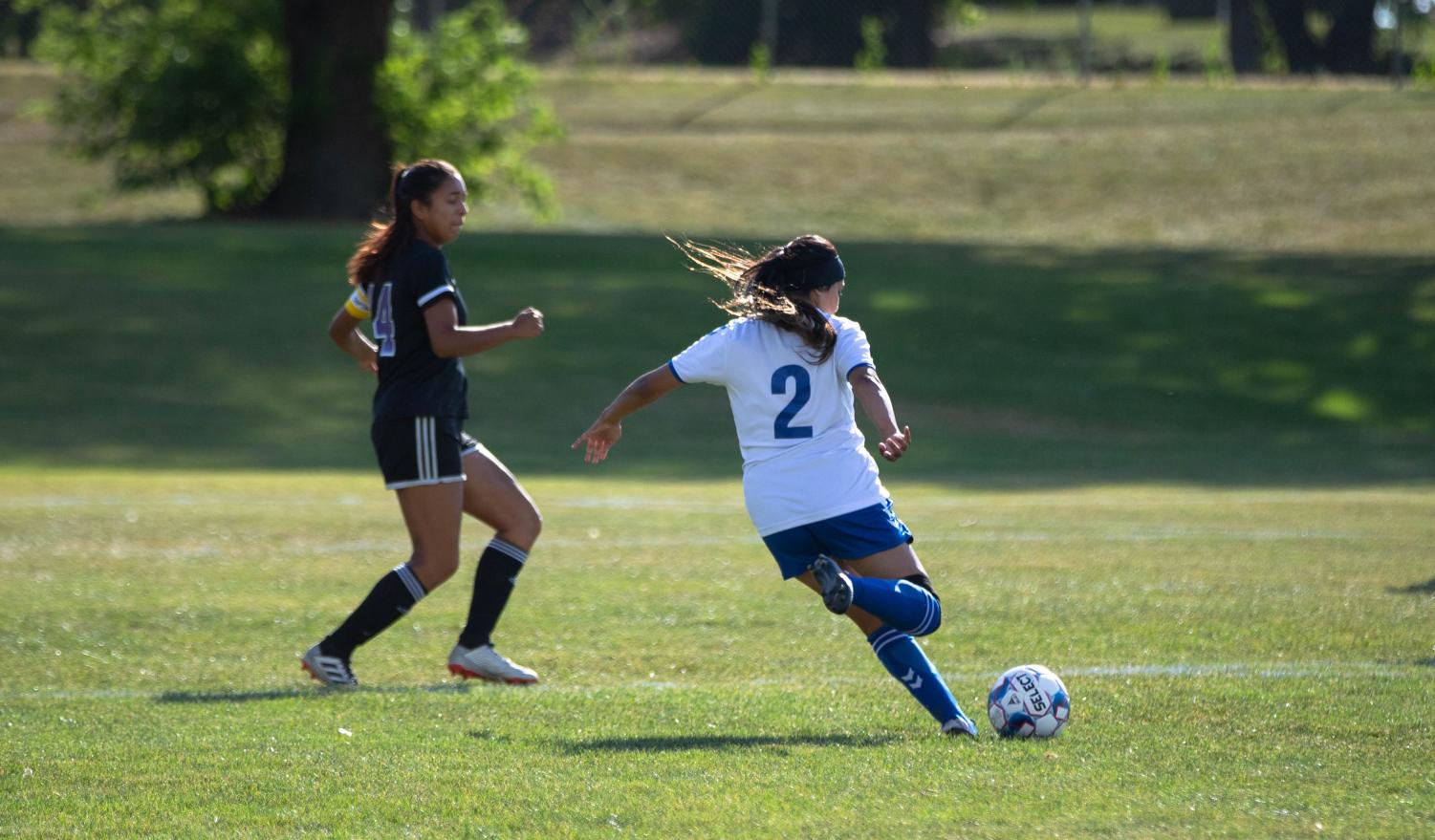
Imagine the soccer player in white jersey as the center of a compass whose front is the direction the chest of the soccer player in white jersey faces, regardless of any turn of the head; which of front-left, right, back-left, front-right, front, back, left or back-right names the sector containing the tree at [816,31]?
front-left

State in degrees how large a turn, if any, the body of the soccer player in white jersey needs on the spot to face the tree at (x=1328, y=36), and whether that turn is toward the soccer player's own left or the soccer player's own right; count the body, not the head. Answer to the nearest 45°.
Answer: approximately 45° to the soccer player's own left

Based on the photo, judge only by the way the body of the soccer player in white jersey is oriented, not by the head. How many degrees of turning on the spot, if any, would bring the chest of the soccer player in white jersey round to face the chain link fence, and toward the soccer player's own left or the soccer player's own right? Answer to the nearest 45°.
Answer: approximately 45° to the soccer player's own left

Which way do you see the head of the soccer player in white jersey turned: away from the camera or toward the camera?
away from the camera

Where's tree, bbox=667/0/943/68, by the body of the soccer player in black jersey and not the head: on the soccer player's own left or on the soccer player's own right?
on the soccer player's own left

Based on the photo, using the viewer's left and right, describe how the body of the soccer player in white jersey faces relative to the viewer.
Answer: facing away from the viewer and to the right of the viewer

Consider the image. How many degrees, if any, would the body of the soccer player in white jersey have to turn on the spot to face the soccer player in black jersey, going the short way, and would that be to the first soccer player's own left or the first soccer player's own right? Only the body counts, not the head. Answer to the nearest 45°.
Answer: approximately 90° to the first soccer player's own left

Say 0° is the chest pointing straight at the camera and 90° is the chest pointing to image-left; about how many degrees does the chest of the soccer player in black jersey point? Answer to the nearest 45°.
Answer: approximately 270°

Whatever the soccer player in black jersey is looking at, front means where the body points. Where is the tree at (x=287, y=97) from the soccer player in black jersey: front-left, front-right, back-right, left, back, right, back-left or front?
left
